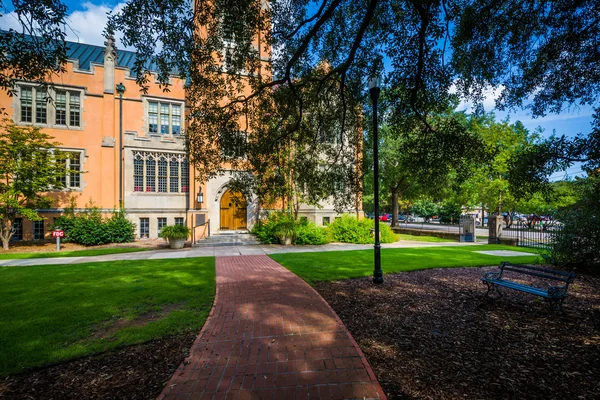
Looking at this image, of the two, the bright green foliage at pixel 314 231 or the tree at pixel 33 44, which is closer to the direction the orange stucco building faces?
the tree

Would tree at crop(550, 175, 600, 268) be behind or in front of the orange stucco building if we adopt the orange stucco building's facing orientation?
in front

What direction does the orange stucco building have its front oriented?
toward the camera

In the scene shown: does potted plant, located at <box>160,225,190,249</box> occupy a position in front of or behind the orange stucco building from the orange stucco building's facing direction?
in front

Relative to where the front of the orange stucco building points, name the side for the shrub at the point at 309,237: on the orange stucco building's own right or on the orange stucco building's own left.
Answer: on the orange stucco building's own left

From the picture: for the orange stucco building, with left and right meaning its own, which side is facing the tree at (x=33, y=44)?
front

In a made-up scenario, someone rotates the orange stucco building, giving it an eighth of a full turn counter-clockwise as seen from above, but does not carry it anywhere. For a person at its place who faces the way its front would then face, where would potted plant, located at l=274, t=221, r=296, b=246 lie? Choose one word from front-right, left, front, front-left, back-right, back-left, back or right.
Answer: front

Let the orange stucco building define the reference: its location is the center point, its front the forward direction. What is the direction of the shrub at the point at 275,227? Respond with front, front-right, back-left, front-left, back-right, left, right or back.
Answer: front-left
